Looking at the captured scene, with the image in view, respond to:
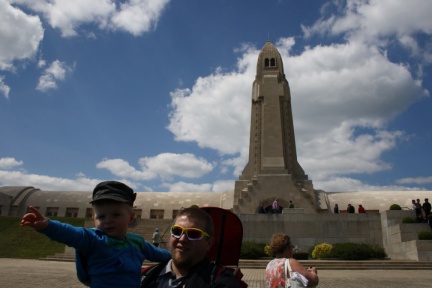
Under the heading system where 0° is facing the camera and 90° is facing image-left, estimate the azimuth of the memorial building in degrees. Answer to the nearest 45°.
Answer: approximately 0°

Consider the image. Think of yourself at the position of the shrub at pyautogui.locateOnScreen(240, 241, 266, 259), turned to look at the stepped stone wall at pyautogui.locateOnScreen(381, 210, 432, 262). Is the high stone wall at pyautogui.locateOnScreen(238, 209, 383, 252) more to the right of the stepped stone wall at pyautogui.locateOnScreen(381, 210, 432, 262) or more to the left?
left

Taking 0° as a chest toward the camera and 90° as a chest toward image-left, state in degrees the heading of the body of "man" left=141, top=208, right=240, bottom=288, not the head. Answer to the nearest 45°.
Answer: approximately 45°

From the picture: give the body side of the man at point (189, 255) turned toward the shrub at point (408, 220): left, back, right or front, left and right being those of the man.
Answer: back

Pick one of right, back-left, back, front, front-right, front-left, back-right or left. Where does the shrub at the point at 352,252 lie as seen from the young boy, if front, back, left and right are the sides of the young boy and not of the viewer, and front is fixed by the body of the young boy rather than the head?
back-left

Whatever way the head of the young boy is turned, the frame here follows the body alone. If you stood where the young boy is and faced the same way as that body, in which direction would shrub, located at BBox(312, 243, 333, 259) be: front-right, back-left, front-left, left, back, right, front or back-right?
back-left

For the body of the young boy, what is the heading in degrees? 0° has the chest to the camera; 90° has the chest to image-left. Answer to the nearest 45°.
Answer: approximately 0°

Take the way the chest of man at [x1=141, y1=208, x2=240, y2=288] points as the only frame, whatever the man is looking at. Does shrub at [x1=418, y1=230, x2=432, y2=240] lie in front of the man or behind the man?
behind

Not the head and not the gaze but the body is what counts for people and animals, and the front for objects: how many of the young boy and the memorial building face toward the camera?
2
